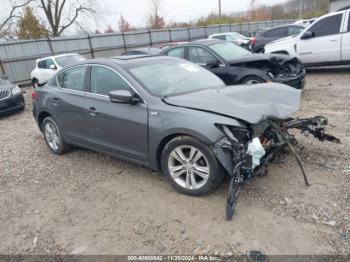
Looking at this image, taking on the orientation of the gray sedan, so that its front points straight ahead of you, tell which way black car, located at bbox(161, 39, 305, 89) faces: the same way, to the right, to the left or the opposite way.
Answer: the same way

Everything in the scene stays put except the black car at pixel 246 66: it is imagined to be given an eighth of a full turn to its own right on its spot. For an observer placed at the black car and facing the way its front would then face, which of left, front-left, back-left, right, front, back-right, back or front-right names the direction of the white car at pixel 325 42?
back-left

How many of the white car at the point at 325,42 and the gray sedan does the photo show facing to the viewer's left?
1

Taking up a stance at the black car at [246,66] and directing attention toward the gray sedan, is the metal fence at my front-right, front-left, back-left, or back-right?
back-right

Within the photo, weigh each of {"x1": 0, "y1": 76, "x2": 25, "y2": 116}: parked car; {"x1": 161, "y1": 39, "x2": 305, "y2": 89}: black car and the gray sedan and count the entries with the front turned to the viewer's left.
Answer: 0

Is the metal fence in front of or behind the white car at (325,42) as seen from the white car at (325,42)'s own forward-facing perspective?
in front

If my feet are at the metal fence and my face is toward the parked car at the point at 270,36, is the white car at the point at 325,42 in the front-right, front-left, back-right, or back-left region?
front-right

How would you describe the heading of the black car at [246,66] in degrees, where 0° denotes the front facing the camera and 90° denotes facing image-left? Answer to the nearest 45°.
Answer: approximately 315°

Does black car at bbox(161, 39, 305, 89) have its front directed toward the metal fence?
no

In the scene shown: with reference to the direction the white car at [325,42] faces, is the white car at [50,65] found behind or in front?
in front

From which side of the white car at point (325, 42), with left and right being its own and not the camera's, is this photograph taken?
left

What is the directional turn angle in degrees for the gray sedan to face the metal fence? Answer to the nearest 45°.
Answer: approximately 135° to its left

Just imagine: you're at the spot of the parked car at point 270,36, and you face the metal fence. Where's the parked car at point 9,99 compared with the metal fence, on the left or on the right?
left

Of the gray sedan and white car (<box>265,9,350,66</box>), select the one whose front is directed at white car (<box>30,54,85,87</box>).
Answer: white car (<box>265,9,350,66</box>)

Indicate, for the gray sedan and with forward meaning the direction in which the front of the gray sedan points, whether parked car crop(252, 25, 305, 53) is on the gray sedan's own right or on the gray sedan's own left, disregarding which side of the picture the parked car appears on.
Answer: on the gray sedan's own left

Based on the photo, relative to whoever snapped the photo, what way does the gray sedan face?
facing the viewer and to the right of the viewer
